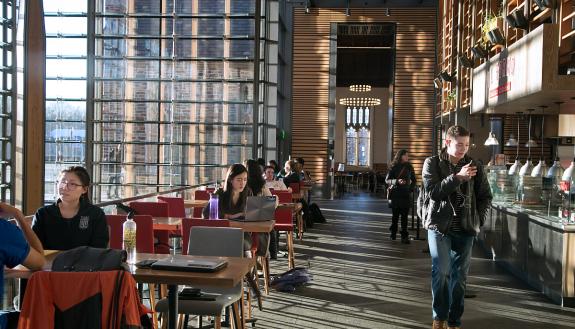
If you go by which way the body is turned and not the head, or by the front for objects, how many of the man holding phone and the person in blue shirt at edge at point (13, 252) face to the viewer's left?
0

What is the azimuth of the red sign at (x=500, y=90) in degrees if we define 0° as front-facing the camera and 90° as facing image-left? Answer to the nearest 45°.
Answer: approximately 45°

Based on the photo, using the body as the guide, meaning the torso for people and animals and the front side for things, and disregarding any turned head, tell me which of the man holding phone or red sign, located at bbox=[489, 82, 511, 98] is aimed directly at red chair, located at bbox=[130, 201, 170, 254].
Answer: the red sign

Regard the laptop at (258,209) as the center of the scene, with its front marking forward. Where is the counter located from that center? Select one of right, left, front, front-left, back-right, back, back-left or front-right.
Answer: back-right
